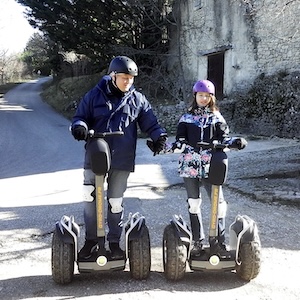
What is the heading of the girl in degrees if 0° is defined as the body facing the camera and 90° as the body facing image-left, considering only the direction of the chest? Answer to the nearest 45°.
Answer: approximately 0°

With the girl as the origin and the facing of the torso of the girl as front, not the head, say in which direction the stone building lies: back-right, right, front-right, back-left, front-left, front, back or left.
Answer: back

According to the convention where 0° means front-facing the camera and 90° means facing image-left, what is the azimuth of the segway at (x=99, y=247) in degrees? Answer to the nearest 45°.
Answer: approximately 0°

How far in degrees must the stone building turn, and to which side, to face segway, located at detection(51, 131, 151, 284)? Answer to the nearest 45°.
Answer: approximately 45° to its left

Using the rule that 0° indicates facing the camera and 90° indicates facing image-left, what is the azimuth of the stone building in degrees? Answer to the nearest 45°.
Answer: approximately 45°

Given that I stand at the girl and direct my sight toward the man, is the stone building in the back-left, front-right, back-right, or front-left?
back-right

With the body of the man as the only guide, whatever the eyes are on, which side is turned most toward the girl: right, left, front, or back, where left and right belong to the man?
left

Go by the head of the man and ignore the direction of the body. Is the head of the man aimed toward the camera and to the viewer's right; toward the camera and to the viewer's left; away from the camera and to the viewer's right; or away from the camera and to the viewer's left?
toward the camera and to the viewer's right

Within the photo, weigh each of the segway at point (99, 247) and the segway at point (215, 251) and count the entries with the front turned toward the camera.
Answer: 2

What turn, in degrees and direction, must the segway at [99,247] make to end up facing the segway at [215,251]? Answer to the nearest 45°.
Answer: approximately 90° to its left

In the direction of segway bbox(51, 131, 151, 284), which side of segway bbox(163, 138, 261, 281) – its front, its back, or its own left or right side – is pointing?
right
